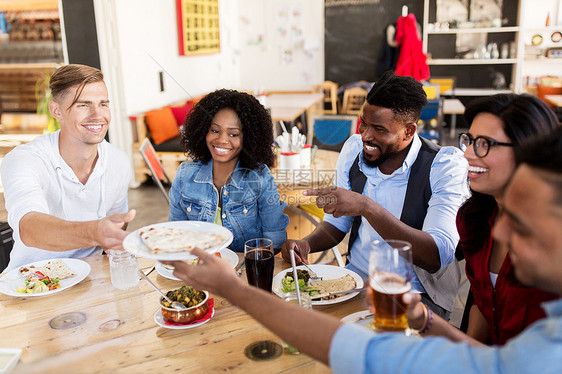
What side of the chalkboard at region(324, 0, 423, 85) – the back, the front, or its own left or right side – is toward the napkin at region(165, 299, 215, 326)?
front

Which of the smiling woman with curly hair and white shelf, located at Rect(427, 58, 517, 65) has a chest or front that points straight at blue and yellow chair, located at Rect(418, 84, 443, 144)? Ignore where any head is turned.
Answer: the white shelf

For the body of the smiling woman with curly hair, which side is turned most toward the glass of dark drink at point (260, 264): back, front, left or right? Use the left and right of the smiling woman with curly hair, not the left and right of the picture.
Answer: front

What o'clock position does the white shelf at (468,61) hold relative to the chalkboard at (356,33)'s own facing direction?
The white shelf is roughly at 9 o'clock from the chalkboard.

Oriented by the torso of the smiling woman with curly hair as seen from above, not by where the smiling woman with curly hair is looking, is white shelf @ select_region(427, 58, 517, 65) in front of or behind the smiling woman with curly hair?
behind

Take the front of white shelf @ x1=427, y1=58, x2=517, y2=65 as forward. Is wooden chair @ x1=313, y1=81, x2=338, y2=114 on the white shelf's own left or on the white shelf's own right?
on the white shelf's own right

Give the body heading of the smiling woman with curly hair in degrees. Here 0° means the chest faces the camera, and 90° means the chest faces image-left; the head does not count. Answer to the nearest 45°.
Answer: approximately 0°
